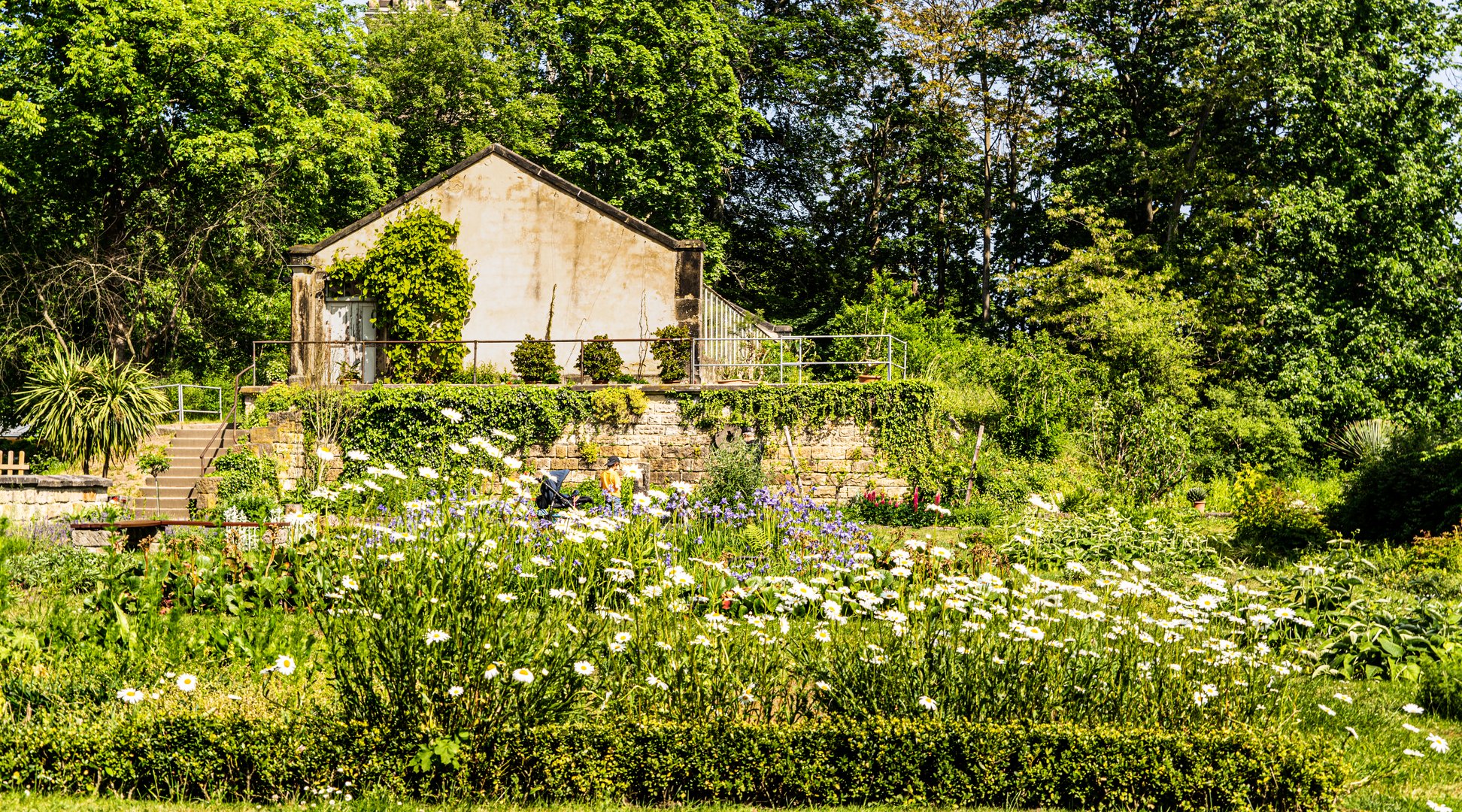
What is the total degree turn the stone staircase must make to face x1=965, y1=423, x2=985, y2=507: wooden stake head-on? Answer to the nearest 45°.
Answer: approximately 45° to its left

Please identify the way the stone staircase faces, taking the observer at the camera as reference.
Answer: facing the viewer

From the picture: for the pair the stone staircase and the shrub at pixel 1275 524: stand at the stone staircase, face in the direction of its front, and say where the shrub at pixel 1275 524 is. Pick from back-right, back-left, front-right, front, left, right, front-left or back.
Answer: front-left

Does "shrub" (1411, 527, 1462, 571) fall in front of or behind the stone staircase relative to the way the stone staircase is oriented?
in front

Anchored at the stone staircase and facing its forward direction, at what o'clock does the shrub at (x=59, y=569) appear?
The shrub is roughly at 12 o'clock from the stone staircase.

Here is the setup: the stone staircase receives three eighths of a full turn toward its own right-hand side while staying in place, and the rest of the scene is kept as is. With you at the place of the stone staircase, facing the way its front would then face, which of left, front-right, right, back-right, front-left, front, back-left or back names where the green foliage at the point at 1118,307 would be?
back-right

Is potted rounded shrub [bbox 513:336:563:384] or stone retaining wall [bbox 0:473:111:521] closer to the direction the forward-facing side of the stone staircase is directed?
the stone retaining wall

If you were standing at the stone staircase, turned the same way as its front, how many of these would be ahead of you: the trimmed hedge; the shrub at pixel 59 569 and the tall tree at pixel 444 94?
2

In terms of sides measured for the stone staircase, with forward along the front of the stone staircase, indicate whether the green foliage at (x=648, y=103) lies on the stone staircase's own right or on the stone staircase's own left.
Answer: on the stone staircase's own left

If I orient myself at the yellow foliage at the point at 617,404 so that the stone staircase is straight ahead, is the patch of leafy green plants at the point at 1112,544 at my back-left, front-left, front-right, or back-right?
back-left

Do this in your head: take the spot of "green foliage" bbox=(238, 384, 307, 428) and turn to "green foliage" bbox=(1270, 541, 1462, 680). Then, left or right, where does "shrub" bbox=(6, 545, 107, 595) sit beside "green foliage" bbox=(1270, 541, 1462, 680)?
right

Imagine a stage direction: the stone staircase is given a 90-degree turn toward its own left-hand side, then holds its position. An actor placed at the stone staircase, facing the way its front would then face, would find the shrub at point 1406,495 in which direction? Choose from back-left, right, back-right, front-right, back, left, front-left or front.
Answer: front-right
